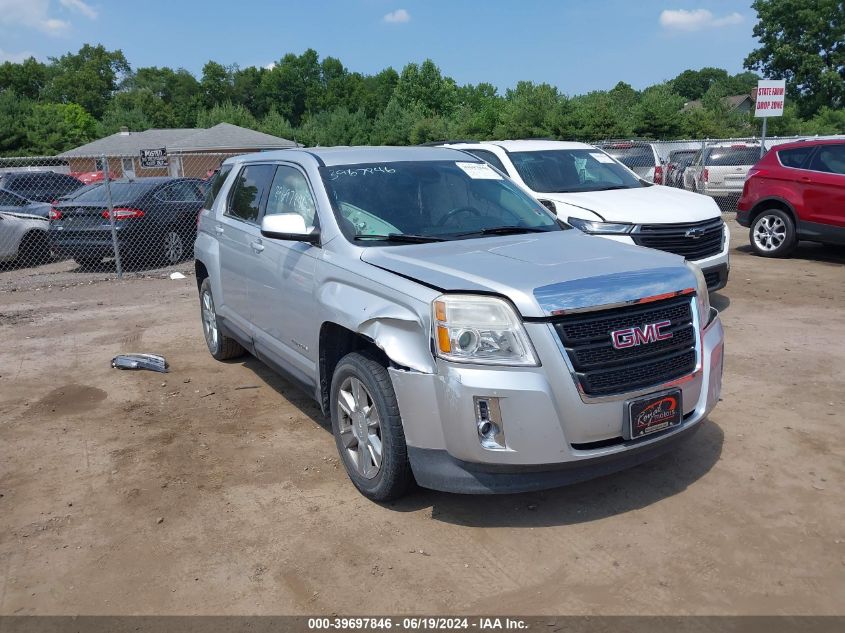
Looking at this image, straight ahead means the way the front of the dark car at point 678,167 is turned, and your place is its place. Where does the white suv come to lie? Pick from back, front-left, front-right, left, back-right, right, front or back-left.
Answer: back

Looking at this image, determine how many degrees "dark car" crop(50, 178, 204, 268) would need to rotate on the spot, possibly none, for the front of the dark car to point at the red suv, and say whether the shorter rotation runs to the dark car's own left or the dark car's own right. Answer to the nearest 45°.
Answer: approximately 90° to the dark car's own right

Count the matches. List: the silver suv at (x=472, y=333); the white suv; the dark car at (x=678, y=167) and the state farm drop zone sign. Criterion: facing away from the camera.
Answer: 1

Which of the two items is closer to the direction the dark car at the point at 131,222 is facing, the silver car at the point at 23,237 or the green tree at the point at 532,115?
the green tree

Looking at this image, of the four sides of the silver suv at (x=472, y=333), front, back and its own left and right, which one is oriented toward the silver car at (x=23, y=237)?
back

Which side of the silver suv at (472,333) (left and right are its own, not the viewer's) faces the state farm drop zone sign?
left

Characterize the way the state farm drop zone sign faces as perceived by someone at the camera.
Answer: facing the viewer

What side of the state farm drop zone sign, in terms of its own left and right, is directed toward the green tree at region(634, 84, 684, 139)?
back

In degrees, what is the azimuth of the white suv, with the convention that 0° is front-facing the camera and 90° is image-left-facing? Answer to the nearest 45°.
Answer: approximately 315°

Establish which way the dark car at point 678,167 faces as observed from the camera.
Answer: facing away from the viewer

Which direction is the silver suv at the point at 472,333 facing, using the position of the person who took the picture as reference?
facing the viewer and to the right of the viewer

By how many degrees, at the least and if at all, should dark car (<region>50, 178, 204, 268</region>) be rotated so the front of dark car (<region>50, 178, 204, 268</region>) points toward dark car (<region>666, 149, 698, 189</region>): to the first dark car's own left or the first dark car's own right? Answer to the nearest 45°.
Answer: approximately 45° to the first dark car's own right

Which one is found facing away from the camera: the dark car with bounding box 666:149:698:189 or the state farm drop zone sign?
the dark car

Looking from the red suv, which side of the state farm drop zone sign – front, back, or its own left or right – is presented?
front
